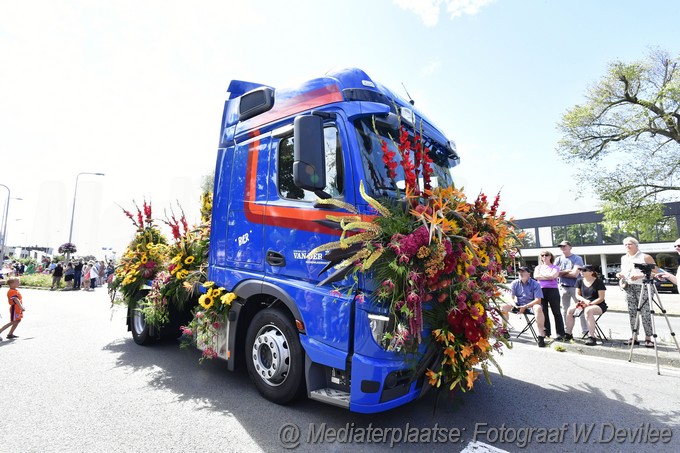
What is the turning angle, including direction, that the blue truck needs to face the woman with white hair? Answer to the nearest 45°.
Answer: approximately 45° to its left

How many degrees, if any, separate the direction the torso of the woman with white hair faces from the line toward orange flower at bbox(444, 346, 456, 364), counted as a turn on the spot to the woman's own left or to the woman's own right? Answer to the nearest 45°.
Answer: approximately 45° to the woman's own left

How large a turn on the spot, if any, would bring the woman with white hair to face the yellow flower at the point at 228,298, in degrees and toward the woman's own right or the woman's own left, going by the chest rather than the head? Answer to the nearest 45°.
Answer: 0° — they already face it

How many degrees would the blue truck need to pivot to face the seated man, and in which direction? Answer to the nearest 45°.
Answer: approximately 90° to its left

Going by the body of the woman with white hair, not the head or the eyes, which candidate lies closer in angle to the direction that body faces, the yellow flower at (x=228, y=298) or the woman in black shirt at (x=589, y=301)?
the yellow flower

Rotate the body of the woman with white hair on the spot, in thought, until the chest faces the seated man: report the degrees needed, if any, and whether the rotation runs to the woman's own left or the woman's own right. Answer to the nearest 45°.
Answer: approximately 45° to the woman's own right

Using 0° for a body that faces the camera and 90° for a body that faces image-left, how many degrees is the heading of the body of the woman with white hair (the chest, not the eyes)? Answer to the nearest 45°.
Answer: approximately 45°

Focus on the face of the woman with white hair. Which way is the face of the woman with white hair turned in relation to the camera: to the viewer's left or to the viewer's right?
to the viewer's left

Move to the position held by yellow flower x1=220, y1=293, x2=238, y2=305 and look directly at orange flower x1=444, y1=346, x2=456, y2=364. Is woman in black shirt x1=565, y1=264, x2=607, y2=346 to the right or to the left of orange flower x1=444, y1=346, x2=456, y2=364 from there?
left

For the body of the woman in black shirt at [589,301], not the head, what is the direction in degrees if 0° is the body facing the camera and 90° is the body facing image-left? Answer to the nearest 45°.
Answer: approximately 45°
